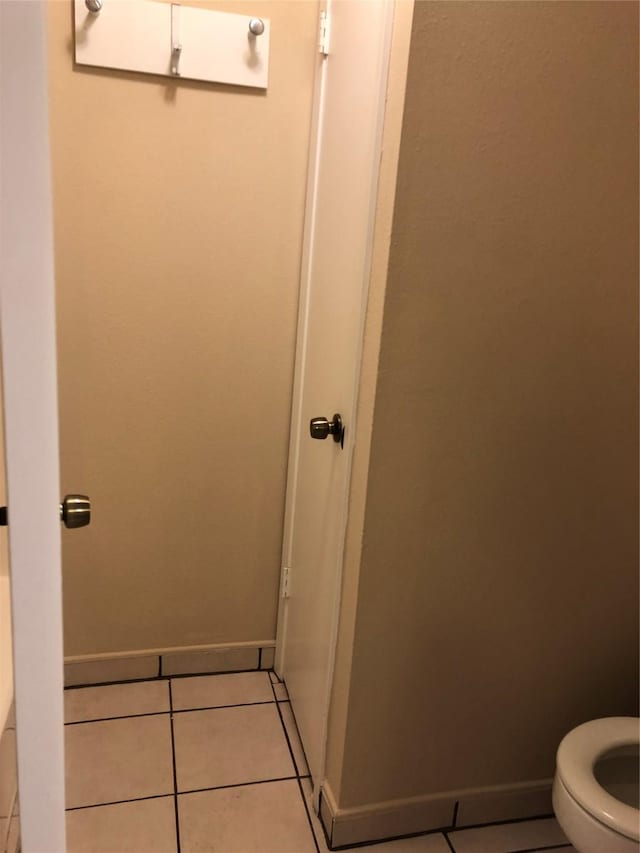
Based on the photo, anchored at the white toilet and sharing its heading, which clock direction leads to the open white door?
The open white door is roughly at 12 o'clock from the white toilet.

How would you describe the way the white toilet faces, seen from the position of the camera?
facing to the left of the viewer
